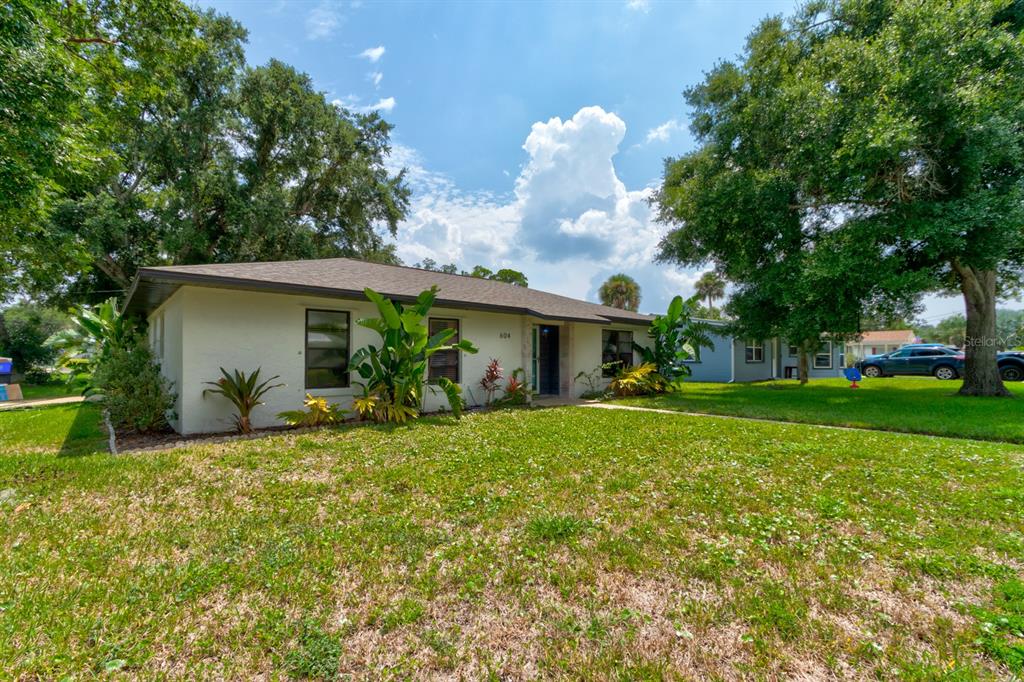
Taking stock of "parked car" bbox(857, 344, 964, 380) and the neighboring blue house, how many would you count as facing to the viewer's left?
1

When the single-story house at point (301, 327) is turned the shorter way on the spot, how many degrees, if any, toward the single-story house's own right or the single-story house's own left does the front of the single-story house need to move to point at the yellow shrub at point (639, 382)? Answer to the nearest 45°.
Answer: approximately 90° to the single-story house's own left

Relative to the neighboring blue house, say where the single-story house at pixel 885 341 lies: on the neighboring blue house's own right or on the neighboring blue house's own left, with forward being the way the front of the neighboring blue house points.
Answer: on the neighboring blue house's own left

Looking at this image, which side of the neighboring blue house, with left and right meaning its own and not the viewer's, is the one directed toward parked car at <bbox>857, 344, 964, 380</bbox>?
left

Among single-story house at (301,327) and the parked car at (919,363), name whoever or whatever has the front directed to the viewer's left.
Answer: the parked car

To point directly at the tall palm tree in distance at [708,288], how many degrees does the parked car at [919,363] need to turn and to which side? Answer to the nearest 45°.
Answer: approximately 45° to its right

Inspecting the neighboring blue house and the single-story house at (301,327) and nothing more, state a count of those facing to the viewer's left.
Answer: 0

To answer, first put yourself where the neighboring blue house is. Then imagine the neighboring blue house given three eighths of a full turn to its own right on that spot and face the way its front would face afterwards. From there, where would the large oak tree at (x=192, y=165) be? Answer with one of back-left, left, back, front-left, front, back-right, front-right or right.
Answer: front-left

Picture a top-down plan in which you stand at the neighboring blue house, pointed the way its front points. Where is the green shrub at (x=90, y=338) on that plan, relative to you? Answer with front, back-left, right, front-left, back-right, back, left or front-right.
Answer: right

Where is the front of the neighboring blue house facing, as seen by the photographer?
facing the viewer and to the right of the viewer

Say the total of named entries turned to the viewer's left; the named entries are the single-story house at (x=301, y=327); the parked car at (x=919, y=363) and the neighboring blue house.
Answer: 1

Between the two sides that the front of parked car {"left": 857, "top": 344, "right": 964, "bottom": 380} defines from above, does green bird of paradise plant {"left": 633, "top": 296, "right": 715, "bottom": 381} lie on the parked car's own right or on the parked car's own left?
on the parked car's own left

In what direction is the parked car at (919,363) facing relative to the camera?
to the viewer's left

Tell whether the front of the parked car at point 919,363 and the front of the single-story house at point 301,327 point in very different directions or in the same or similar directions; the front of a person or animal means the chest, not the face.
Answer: very different directions

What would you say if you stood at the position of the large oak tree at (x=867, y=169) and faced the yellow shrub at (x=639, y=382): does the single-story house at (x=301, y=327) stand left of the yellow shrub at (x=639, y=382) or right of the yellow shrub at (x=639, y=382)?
left
